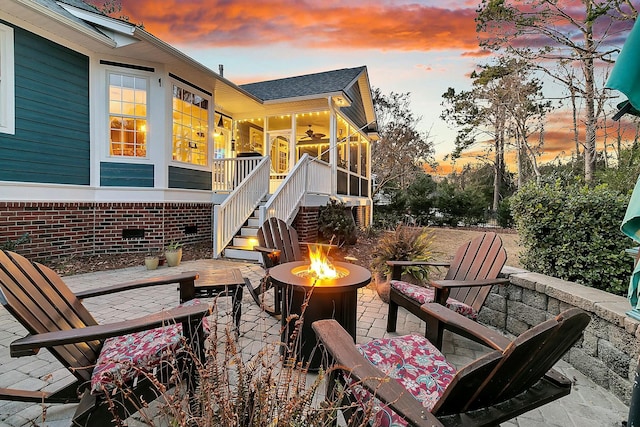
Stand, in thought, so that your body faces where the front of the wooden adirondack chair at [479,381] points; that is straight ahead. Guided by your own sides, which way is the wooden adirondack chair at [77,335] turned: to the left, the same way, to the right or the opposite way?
to the right

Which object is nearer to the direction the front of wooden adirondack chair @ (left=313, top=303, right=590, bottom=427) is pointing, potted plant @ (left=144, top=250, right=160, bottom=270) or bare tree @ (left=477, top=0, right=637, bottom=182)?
the potted plant

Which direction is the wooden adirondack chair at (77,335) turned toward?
to the viewer's right

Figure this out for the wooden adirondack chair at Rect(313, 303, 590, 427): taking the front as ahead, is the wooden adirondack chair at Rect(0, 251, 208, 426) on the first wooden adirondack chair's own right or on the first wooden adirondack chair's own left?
on the first wooden adirondack chair's own left

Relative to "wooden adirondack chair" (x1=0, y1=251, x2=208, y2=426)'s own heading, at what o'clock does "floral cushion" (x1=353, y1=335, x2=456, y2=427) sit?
The floral cushion is roughly at 1 o'clock from the wooden adirondack chair.

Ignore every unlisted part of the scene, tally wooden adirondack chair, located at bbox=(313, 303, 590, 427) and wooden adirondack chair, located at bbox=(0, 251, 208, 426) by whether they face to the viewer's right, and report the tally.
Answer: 1

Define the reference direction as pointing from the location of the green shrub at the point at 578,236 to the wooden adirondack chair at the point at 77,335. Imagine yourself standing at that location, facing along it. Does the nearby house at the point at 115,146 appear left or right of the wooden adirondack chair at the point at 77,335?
right

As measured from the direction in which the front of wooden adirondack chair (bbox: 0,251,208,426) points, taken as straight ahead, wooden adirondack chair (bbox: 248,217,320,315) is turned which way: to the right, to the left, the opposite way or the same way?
to the right

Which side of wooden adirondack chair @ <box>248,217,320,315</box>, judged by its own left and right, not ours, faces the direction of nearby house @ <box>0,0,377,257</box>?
back

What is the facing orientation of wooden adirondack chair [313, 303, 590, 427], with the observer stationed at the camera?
facing away from the viewer and to the left of the viewer
